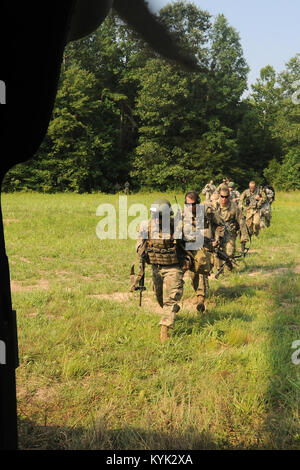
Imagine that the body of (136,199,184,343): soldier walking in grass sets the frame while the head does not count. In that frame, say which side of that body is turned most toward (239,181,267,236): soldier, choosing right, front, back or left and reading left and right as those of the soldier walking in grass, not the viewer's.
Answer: back

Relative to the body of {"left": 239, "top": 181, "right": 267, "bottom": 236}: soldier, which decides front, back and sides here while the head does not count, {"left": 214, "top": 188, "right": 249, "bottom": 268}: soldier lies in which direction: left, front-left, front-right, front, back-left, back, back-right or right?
front

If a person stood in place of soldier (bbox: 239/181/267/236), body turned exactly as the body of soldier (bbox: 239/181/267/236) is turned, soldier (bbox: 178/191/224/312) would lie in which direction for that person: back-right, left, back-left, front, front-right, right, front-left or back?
front

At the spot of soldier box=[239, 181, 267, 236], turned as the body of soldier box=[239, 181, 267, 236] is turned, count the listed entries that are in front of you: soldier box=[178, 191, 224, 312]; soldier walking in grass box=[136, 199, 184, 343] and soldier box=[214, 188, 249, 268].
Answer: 3

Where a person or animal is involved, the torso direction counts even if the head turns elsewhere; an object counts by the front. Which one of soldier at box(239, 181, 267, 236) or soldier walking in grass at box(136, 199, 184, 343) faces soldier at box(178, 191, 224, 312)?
soldier at box(239, 181, 267, 236)

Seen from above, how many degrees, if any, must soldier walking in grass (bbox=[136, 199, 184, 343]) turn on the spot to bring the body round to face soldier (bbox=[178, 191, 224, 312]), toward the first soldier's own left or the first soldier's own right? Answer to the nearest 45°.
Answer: approximately 135° to the first soldier's own left

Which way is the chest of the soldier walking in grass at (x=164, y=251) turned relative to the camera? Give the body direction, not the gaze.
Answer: toward the camera

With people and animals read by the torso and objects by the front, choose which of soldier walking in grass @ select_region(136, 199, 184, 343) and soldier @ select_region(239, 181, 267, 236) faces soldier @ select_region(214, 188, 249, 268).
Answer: soldier @ select_region(239, 181, 267, 236)

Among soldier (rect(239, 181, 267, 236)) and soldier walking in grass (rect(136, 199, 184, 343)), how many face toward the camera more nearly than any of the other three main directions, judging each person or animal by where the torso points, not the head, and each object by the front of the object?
2

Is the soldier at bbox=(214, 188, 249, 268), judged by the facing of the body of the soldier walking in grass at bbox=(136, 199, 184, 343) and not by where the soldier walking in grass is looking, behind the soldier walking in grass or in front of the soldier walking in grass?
behind

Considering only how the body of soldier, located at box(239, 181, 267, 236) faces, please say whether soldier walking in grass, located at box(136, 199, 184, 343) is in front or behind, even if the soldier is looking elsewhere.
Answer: in front

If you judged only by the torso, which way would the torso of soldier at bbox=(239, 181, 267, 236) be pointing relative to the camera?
toward the camera
